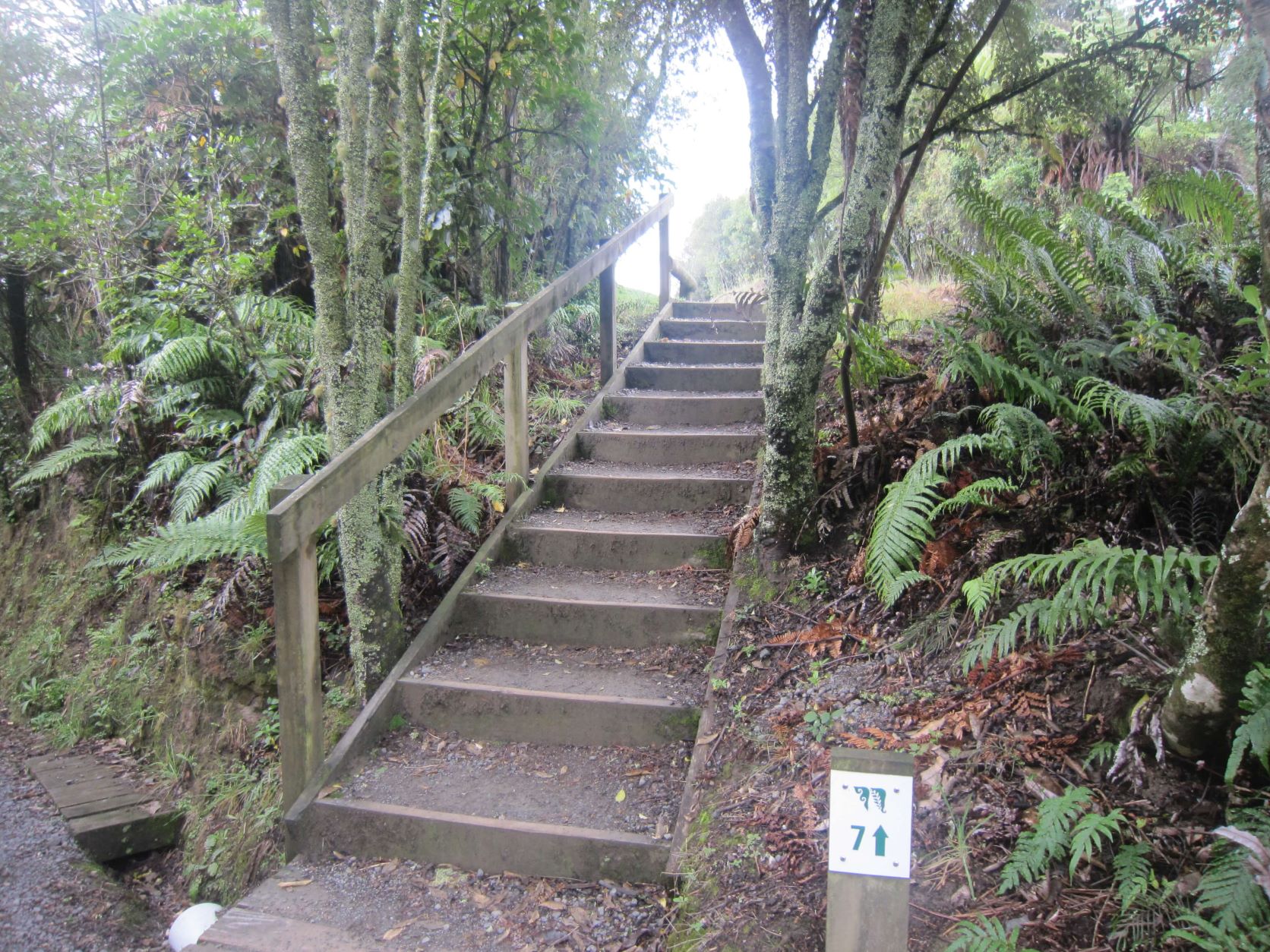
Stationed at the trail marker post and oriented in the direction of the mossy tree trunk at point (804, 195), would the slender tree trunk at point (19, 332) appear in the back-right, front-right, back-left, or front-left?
front-left

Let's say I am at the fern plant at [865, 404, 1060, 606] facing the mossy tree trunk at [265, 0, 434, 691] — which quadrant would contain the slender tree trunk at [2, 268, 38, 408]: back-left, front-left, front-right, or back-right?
front-right

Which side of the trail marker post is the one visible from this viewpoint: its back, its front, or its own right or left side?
front

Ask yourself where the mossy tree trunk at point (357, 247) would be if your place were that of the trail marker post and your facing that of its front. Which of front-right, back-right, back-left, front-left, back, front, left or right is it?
back-right

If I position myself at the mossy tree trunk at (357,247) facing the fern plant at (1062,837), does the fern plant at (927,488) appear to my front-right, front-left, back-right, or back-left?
front-left

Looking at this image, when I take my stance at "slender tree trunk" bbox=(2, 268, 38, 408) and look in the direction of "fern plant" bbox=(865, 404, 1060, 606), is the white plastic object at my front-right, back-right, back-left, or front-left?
front-right

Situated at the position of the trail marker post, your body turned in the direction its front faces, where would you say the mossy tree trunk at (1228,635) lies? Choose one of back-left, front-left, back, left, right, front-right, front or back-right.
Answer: back-left

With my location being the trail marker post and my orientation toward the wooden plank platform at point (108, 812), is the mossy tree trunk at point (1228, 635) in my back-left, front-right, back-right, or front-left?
back-right

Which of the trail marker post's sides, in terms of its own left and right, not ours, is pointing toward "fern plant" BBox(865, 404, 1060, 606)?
back
